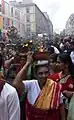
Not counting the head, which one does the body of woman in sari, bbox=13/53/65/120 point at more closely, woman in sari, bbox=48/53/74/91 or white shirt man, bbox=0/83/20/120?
the white shirt man

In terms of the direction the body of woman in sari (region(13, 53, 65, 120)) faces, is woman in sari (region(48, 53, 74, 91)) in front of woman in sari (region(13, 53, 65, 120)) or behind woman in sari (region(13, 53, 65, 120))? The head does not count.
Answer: behind

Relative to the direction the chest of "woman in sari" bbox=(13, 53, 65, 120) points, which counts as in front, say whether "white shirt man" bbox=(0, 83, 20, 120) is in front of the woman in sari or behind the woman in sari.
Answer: in front

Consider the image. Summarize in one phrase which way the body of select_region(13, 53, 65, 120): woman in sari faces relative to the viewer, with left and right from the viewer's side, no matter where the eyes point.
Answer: facing the viewer
